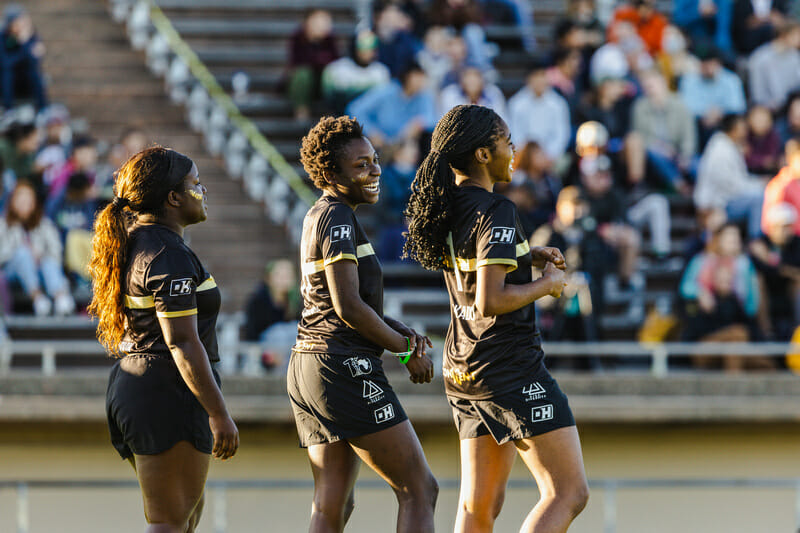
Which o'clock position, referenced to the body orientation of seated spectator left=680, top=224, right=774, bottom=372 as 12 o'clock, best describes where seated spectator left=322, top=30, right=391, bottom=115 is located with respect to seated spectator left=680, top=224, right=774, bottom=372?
seated spectator left=322, top=30, right=391, bottom=115 is roughly at 4 o'clock from seated spectator left=680, top=224, right=774, bottom=372.

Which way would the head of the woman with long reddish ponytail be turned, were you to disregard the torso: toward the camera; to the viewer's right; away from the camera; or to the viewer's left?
to the viewer's right

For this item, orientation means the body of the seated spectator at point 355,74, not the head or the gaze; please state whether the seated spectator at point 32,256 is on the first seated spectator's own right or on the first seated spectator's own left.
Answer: on the first seated spectator's own right

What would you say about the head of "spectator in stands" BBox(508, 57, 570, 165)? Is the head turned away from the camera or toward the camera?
toward the camera

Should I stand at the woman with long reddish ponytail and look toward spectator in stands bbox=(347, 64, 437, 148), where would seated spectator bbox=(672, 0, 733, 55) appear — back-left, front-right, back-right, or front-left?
front-right

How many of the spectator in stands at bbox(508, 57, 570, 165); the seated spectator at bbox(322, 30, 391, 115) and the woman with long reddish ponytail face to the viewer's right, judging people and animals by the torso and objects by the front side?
1

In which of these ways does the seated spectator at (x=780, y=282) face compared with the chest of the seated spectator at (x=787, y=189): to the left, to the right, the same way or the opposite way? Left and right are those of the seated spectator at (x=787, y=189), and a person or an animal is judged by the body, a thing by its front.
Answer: the same way

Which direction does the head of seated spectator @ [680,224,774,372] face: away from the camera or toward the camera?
toward the camera

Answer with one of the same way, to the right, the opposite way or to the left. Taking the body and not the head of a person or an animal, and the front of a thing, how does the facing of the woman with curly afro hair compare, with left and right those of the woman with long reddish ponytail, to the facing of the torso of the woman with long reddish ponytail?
the same way

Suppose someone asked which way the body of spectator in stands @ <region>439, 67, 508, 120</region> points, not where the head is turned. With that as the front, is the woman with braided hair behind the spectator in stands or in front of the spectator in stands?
in front

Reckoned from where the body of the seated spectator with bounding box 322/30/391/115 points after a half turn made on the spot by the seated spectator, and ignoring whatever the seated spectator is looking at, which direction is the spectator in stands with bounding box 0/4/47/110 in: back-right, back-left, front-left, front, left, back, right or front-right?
left

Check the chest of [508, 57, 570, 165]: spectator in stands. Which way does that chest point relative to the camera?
toward the camera

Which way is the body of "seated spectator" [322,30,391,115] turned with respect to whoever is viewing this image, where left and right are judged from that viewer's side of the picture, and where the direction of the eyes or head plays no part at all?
facing the viewer

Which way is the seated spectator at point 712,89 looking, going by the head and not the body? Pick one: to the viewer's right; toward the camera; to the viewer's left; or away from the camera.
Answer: toward the camera

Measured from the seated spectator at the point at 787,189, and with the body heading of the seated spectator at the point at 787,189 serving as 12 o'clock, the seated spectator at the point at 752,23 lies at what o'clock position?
the seated spectator at the point at 752,23 is roughly at 6 o'clock from the seated spectator at the point at 787,189.

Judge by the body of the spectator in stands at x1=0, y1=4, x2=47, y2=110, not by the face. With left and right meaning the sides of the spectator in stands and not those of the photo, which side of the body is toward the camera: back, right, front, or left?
front

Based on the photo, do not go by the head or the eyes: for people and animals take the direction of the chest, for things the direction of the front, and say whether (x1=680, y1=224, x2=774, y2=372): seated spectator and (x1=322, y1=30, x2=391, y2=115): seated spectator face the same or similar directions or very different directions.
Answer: same or similar directions

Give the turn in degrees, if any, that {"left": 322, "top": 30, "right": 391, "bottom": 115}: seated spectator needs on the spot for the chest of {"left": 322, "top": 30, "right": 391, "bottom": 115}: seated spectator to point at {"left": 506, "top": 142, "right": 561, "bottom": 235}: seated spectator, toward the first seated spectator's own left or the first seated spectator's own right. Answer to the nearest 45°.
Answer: approximately 45° to the first seated spectator's own left

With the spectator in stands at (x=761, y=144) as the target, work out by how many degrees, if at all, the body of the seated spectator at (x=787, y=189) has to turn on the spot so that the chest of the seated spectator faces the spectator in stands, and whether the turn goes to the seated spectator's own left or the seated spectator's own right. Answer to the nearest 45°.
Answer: approximately 180°

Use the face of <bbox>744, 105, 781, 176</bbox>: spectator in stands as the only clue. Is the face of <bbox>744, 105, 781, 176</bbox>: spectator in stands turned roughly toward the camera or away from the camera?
toward the camera
